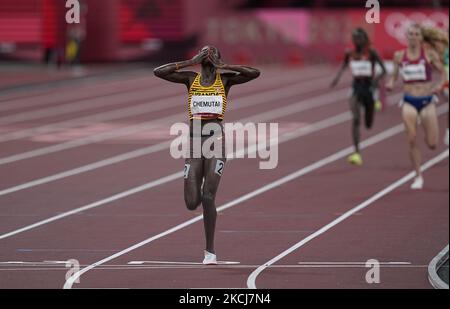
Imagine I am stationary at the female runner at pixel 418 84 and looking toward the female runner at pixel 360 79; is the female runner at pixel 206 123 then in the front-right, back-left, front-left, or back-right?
back-left

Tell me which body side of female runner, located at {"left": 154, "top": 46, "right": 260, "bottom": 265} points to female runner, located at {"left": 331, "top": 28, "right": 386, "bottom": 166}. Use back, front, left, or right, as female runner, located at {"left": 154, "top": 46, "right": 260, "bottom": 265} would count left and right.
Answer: back

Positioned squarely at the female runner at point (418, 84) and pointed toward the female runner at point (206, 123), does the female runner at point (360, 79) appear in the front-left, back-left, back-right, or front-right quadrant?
back-right

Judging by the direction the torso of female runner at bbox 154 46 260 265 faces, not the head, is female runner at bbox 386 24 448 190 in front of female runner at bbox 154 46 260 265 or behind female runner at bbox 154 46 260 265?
behind

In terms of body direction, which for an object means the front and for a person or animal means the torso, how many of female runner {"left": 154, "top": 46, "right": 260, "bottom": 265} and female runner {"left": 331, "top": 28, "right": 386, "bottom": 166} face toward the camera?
2

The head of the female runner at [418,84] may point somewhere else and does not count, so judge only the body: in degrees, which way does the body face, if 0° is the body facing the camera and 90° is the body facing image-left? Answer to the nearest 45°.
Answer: approximately 0°
